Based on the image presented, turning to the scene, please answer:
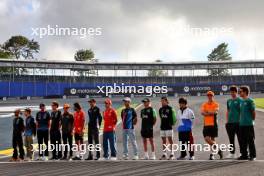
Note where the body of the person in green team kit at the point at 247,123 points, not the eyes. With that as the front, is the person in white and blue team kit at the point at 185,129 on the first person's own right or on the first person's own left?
on the first person's own right

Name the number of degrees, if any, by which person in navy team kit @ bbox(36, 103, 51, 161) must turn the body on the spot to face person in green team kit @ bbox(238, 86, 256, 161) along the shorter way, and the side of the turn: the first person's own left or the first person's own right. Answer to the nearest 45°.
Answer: approximately 45° to the first person's own left

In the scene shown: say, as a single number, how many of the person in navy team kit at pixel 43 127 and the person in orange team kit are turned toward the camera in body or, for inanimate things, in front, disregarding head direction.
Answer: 2

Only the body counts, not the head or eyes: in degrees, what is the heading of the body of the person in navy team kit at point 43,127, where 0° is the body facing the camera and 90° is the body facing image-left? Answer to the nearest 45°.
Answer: approximately 0°

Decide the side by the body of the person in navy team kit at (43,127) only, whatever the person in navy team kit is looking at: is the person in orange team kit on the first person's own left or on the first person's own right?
on the first person's own left

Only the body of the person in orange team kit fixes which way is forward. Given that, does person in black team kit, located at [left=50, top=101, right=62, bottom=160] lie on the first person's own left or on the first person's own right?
on the first person's own right

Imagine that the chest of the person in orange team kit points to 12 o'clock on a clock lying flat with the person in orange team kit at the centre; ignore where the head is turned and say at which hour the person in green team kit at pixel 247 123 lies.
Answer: The person in green team kit is roughly at 10 o'clock from the person in orange team kit.

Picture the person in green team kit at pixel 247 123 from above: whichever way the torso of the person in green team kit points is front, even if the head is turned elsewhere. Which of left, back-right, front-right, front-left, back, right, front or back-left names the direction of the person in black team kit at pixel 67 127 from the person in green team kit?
front-right

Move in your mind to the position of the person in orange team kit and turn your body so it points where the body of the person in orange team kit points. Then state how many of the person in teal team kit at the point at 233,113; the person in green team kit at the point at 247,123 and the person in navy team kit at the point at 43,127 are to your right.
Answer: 1

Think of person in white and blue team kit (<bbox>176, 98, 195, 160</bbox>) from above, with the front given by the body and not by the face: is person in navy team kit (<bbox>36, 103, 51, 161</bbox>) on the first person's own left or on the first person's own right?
on the first person's own right
